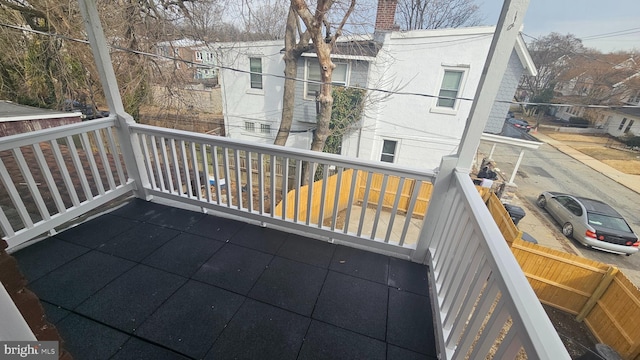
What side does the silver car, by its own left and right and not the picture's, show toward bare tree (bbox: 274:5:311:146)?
left

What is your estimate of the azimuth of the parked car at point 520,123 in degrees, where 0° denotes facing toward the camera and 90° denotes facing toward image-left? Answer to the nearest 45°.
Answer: approximately 135°

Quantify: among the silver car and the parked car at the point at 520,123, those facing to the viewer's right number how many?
0

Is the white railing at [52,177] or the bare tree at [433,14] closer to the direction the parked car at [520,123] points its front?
the bare tree

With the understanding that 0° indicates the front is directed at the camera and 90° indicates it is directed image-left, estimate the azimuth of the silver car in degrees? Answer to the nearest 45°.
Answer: approximately 135°

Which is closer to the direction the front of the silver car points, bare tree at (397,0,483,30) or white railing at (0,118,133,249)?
the bare tree

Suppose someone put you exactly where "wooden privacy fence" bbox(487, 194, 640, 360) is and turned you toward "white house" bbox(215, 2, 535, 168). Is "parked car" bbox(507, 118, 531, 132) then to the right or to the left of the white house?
right

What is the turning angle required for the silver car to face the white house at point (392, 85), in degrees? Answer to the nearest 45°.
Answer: approximately 90° to its left

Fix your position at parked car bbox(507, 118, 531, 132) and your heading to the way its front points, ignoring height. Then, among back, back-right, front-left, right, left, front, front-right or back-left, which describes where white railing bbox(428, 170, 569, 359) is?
back-left

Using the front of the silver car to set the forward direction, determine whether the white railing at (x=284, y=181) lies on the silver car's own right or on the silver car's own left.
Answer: on the silver car's own left

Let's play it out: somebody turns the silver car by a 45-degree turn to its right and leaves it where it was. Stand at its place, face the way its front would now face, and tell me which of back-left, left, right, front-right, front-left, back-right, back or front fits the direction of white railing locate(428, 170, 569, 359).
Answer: back

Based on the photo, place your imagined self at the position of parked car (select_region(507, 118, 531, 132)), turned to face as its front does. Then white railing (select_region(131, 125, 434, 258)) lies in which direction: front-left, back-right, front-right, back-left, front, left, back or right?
back-left
